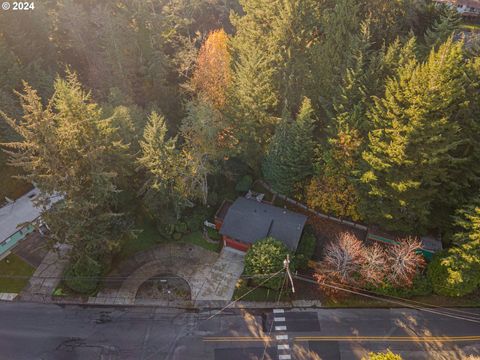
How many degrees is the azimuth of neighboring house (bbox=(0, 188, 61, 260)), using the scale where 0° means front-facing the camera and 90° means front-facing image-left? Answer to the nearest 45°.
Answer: approximately 315°
